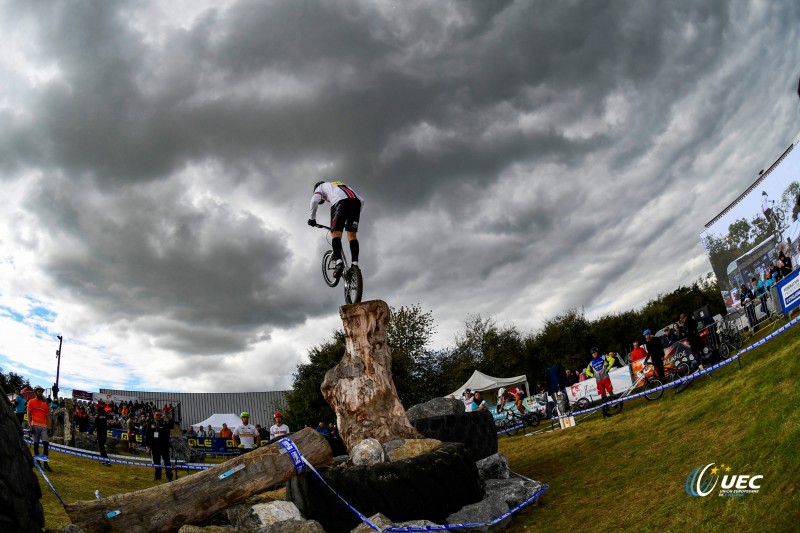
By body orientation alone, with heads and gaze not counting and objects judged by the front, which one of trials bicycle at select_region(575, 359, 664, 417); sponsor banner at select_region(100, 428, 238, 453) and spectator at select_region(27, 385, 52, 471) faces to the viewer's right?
the trials bicycle

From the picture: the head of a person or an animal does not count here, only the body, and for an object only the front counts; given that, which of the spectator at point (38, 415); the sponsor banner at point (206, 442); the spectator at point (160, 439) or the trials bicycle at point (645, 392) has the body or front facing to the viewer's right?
the trials bicycle

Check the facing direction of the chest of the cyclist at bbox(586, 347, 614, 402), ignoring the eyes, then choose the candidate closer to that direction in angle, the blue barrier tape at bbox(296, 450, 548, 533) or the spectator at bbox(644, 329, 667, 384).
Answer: the blue barrier tape

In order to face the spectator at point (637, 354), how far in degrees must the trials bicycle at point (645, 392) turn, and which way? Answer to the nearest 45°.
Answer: approximately 90° to its left

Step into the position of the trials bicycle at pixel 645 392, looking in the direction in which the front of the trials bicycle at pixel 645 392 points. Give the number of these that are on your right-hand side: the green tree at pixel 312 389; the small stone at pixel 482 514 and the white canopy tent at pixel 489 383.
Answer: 1

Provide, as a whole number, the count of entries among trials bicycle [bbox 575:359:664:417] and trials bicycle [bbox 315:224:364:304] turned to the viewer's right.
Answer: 1

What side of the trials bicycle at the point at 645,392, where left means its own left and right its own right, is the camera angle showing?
right

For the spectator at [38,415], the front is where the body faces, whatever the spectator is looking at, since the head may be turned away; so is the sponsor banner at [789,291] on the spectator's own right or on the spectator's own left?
on the spectator's own left
